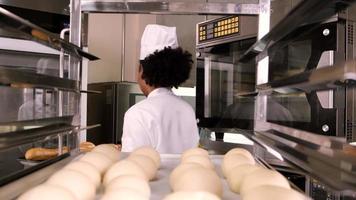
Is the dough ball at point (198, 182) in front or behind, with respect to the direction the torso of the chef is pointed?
behind

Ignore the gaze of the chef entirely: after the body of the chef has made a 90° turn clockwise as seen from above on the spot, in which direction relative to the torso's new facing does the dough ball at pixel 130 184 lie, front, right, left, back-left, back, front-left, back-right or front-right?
back-right

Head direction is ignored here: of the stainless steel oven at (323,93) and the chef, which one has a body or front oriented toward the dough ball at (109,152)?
the stainless steel oven

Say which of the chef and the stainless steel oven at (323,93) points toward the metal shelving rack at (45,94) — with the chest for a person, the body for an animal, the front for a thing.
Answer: the stainless steel oven

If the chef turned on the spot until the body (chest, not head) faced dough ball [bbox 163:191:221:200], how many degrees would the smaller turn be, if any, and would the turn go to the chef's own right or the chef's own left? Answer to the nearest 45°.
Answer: approximately 135° to the chef's own left

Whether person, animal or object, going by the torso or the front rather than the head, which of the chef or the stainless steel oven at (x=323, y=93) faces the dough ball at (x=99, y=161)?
the stainless steel oven

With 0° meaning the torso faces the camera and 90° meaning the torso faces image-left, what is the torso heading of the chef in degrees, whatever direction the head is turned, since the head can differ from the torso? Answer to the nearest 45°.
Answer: approximately 135°

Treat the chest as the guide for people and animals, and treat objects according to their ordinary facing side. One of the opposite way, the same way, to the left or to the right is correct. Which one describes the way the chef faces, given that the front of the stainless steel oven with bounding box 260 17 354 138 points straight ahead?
to the right

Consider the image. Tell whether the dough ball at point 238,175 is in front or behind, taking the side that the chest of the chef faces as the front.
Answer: behind

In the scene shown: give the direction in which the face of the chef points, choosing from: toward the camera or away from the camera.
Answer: away from the camera

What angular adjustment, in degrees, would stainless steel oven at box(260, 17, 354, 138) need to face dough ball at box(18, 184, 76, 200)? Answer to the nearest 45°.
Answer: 0° — it already faces it
